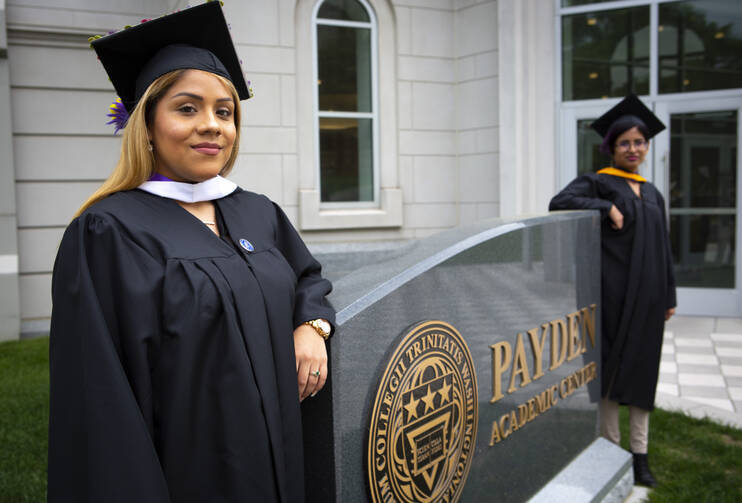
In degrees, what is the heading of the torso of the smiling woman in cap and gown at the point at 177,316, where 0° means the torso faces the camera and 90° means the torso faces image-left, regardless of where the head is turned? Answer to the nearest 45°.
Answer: approximately 315°

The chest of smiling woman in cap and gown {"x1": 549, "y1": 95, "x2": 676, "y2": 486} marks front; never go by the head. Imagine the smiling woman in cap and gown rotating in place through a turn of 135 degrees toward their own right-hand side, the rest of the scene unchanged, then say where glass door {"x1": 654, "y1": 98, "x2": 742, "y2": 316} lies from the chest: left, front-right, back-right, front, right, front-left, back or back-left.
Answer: front-right

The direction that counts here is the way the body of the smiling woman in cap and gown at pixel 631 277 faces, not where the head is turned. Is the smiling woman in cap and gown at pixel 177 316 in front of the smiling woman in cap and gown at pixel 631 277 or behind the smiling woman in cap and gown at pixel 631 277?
in front

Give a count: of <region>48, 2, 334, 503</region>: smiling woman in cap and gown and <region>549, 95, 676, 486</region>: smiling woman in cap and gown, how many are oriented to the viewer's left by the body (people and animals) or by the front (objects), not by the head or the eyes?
0

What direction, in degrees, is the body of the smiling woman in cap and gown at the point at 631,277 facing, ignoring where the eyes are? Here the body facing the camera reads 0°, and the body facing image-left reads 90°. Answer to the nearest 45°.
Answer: approximately 0°
